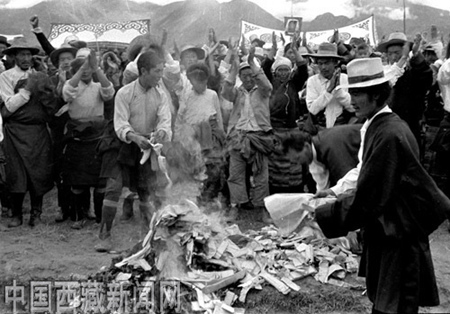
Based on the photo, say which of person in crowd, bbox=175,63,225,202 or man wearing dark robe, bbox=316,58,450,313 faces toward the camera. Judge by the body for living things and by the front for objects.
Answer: the person in crowd

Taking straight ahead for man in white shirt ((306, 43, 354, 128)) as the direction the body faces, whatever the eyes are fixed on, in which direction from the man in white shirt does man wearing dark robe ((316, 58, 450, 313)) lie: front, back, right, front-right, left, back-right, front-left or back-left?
front

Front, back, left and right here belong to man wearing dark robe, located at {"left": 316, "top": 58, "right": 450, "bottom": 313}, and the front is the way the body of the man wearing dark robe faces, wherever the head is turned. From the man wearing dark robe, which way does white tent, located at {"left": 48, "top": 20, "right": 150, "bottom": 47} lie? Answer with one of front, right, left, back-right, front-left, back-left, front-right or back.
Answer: front-right

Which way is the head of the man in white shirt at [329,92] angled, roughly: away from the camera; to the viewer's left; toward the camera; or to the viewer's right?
toward the camera

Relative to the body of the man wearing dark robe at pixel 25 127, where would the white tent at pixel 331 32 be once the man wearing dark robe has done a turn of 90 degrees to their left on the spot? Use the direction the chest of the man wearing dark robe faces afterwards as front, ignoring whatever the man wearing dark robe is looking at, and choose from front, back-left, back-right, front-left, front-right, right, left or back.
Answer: front-left

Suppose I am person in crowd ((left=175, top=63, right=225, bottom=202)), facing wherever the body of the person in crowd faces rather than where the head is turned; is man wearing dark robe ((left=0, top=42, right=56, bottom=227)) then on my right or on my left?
on my right

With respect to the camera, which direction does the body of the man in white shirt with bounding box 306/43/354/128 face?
toward the camera

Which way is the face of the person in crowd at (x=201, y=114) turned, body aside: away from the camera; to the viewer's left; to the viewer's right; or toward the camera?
toward the camera

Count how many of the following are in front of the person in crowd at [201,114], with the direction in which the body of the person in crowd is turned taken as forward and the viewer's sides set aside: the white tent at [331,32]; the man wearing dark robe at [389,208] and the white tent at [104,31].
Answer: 1

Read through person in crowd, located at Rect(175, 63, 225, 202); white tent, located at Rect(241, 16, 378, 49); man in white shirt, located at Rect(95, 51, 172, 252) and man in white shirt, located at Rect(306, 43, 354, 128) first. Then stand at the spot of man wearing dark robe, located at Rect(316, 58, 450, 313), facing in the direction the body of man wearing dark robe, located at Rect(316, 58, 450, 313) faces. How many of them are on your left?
0

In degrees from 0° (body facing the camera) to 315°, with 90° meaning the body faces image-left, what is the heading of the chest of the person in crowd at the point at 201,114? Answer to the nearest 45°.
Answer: approximately 0°

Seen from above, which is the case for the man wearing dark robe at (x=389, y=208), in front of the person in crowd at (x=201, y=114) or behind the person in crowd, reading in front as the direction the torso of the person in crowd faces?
in front

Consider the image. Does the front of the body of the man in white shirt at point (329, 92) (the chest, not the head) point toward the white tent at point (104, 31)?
no

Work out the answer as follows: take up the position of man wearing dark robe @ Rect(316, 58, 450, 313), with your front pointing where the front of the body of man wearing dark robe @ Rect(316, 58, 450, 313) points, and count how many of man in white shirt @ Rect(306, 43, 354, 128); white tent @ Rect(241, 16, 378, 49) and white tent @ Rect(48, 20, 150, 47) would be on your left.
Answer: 0

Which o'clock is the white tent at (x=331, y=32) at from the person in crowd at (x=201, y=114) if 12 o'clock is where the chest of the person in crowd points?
The white tent is roughly at 7 o'clock from the person in crowd.

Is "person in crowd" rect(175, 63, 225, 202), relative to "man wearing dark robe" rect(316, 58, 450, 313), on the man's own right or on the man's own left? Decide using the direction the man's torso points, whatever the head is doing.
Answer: on the man's own right

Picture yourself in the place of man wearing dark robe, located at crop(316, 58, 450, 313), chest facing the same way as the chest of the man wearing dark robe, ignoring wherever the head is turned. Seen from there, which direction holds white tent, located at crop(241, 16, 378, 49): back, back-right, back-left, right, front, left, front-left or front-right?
right

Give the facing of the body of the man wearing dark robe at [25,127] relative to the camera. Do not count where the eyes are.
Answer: toward the camera

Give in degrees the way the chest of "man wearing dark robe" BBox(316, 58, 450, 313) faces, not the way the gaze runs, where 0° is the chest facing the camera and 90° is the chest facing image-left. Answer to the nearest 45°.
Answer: approximately 90°
